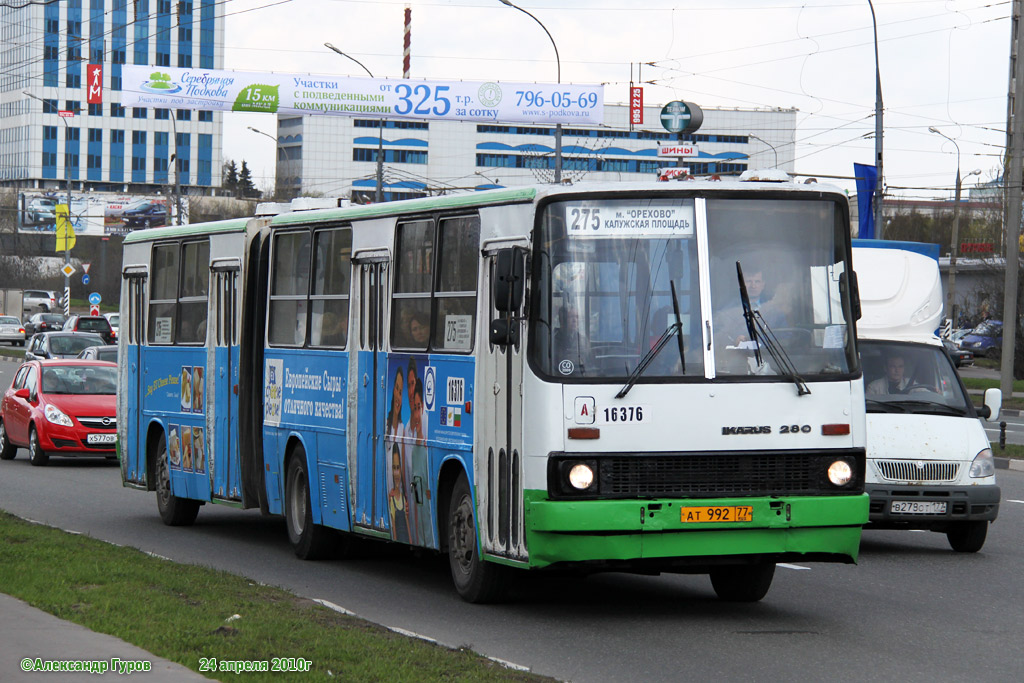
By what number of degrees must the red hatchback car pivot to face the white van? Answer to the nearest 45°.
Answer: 0° — it already faces it

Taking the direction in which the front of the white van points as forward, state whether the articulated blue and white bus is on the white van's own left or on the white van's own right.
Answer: on the white van's own right

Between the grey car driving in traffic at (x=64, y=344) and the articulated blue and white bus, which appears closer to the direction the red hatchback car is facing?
the articulated blue and white bus

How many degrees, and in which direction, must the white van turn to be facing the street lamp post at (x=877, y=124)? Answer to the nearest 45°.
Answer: approximately 135° to its left

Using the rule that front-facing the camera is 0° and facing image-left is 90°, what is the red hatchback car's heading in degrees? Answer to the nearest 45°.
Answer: approximately 315°

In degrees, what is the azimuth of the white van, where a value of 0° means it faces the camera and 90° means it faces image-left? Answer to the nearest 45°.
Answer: approximately 315°

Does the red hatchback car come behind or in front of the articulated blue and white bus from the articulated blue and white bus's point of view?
behind

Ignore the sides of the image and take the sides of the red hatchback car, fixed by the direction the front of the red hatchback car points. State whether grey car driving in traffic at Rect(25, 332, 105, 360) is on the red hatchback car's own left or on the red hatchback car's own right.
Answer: on the red hatchback car's own left

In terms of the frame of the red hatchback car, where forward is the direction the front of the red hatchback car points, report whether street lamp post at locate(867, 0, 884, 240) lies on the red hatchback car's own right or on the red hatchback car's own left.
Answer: on the red hatchback car's own left

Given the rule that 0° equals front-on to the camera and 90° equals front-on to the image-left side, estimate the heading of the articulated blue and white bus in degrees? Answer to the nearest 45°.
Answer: approximately 315°
